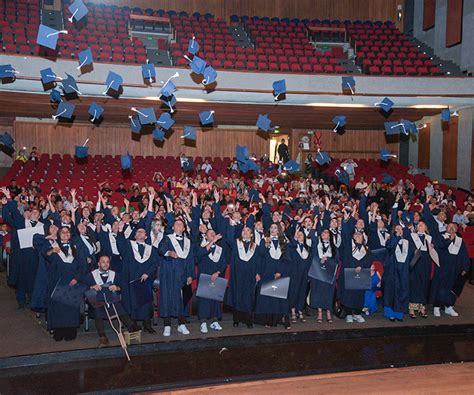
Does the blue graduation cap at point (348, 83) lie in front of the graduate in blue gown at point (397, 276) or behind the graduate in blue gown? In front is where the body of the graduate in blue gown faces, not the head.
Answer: behind

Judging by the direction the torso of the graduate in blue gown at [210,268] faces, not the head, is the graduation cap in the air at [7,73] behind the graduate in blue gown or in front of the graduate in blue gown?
behind

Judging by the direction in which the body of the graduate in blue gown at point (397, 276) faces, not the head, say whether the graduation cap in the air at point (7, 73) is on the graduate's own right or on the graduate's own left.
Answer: on the graduate's own right

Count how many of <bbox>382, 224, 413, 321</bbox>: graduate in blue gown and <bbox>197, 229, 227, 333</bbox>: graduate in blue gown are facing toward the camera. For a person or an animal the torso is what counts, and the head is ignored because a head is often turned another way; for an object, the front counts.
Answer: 2

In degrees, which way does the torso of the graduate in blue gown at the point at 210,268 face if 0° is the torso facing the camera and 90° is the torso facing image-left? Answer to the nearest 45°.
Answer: approximately 0°

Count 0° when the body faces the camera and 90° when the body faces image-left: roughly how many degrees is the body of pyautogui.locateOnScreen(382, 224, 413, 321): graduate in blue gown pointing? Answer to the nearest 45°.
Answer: approximately 0°

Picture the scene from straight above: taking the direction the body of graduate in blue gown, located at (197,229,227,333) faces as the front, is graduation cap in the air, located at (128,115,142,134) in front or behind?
behind
